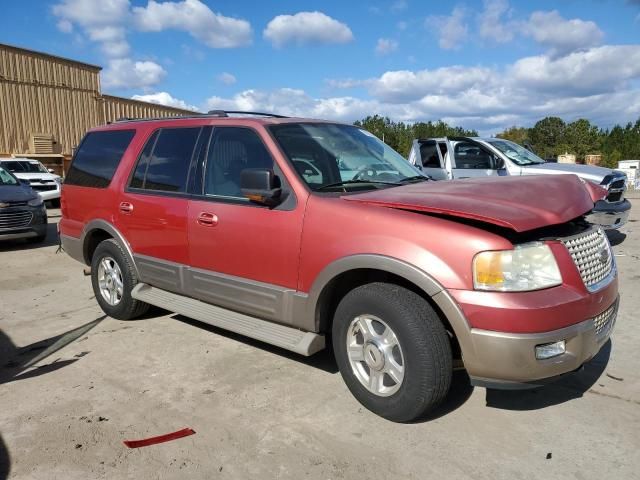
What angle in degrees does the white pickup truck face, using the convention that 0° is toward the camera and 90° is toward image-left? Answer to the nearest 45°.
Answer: approximately 315°

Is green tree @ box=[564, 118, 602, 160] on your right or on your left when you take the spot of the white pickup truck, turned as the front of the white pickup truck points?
on your left

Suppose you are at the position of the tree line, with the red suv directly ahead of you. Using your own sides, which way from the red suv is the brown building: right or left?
right

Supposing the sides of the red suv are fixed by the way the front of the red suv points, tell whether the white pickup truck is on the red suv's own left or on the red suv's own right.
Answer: on the red suv's own left

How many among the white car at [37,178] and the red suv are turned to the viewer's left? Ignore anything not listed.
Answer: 0

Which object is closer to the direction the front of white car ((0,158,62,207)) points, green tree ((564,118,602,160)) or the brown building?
the green tree

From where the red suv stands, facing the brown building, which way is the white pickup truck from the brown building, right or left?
right

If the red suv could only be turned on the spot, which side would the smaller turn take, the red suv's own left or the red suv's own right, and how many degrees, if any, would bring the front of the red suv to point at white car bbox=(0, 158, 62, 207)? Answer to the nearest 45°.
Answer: approximately 180°

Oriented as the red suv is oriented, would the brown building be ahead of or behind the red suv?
behind

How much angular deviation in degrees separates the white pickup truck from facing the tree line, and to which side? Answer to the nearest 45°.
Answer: approximately 135° to its left

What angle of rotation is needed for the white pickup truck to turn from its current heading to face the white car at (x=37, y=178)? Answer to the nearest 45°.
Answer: approximately 135° to its right
